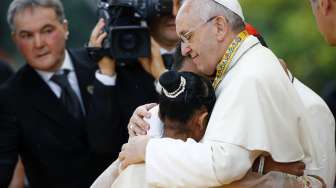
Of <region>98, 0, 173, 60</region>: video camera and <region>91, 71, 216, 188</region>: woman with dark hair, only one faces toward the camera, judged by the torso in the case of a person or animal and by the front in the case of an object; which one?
the video camera

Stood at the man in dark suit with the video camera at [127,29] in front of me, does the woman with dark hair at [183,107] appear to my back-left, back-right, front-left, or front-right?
front-right

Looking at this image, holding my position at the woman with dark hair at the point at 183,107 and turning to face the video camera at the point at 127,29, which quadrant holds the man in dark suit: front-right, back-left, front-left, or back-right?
front-left

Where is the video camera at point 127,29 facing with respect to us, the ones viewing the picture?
facing the viewer

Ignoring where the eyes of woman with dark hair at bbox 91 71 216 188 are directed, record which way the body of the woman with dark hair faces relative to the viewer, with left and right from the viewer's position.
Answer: facing away from the viewer and to the right of the viewer

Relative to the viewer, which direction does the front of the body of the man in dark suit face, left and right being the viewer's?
facing the viewer and to the right of the viewer

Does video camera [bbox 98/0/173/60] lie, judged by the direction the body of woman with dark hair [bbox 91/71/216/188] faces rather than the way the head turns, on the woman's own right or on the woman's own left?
on the woman's own left

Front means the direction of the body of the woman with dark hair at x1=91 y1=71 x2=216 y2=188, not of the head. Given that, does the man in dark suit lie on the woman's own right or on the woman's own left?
on the woman's own left

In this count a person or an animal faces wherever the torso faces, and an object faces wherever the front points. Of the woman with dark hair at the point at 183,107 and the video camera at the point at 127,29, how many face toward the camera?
1

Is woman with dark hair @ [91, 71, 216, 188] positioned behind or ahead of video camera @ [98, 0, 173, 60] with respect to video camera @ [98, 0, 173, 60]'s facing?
ahead
